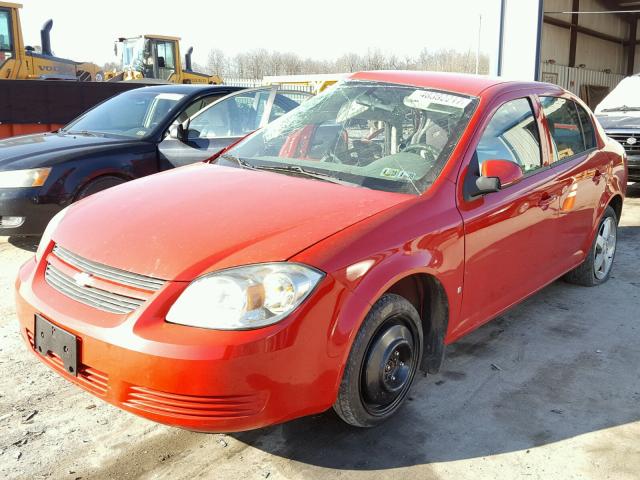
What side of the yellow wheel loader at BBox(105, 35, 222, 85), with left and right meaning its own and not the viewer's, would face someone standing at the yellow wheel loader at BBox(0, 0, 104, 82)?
front

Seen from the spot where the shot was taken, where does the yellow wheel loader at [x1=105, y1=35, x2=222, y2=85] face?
facing the viewer and to the left of the viewer

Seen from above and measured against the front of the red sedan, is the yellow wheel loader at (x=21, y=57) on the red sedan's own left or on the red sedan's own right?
on the red sedan's own right

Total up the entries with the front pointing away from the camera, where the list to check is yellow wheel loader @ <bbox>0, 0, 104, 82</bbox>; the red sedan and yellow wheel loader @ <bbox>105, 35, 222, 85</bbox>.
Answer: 0

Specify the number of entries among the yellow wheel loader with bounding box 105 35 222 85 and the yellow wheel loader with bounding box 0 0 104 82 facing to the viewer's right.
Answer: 0

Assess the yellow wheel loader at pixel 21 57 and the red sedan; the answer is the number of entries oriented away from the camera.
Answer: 0

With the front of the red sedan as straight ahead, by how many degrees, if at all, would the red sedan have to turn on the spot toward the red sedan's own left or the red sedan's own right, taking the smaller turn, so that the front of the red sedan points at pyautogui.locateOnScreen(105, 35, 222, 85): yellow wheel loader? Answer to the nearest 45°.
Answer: approximately 135° to the red sedan's own right

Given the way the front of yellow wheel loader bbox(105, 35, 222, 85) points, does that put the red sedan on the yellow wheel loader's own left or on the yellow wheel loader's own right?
on the yellow wheel loader's own left

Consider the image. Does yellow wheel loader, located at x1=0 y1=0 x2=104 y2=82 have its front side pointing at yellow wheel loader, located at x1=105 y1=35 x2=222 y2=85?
no

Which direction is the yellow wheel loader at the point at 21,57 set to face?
to the viewer's left

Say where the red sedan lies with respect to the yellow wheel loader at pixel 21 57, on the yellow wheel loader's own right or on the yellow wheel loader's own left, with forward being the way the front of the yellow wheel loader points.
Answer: on the yellow wheel loader's own left
